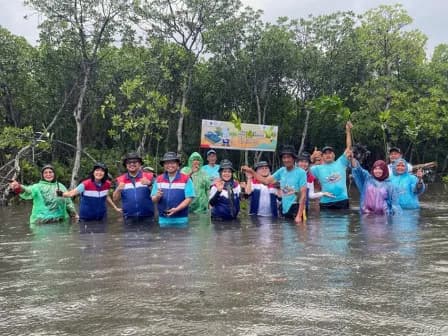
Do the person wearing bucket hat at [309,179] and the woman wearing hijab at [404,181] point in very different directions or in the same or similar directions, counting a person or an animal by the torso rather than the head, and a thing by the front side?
same or similar directions

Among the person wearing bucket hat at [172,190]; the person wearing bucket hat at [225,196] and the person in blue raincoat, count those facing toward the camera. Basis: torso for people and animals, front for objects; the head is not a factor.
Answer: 3

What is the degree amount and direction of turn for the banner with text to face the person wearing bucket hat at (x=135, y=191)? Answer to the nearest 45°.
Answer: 0° — it already faces them

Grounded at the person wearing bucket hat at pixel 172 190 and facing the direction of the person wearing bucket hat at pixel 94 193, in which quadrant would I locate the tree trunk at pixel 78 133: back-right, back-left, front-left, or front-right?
front-right

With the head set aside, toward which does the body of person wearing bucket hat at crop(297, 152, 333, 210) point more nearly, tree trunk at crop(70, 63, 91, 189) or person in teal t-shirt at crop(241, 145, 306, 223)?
the person in teal t-shirt

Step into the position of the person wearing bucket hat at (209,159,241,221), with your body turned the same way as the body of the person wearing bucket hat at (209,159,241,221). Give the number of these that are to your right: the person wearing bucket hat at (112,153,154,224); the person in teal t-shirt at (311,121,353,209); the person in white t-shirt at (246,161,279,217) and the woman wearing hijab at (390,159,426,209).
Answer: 1

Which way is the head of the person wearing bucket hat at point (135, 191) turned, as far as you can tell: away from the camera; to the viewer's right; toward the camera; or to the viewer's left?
toward the camera

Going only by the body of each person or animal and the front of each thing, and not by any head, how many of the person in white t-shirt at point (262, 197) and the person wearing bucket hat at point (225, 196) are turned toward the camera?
2

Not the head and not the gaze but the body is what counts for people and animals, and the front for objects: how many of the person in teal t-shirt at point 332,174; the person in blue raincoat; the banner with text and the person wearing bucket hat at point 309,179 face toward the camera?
4

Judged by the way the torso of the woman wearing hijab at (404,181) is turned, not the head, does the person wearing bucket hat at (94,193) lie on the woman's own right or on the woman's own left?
on the woman's own right

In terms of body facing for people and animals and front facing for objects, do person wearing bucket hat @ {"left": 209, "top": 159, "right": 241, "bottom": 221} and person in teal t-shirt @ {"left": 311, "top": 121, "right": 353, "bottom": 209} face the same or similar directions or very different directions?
same or similar directions

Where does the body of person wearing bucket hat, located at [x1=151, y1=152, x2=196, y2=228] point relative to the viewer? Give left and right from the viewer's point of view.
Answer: facing the viewer

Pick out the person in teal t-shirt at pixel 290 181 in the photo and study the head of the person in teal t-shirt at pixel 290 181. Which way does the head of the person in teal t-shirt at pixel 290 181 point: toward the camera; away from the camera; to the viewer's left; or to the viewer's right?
toward the camera

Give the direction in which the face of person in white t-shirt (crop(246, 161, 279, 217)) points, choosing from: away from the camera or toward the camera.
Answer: toward the camera

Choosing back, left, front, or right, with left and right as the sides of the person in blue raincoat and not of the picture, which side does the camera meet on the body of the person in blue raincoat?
front

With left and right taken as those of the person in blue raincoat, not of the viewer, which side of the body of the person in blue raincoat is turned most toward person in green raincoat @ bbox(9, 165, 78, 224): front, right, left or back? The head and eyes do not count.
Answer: right

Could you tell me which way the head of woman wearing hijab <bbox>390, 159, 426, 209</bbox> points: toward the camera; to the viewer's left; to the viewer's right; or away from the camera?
toward the camera
